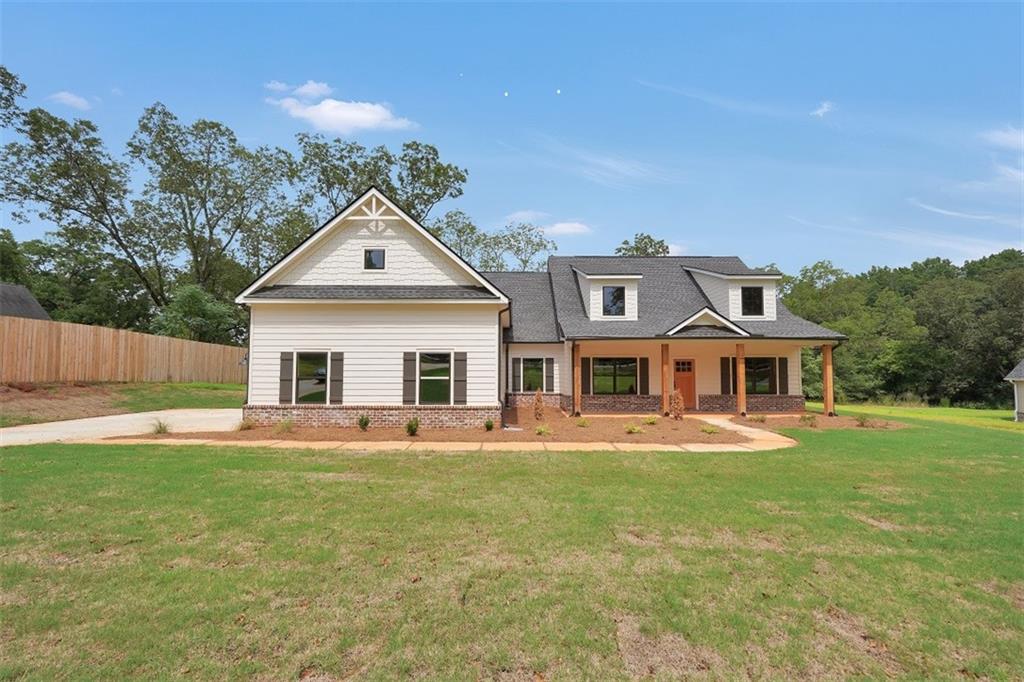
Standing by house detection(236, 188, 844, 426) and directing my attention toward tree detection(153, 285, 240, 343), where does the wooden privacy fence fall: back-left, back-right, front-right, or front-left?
front-left

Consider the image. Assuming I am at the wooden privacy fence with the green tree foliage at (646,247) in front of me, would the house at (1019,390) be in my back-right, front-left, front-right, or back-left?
front-right

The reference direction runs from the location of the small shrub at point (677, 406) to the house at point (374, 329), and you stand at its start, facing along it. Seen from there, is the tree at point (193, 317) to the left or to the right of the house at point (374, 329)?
right

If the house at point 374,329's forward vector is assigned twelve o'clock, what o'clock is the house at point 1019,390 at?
the house at point 1019,390 is roughly at 8 o'clock from the house at point 374,329.

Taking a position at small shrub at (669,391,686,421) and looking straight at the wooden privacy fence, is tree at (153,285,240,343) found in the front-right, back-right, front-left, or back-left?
front-right

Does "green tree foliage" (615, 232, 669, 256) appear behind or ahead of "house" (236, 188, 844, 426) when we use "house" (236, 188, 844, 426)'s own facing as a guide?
behind

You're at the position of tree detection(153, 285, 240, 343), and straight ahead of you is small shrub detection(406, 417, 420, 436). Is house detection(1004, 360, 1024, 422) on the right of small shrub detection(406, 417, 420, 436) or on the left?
left

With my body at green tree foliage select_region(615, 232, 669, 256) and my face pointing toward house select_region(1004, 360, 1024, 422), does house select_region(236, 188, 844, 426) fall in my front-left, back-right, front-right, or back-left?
front-right

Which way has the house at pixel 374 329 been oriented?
toward the camera

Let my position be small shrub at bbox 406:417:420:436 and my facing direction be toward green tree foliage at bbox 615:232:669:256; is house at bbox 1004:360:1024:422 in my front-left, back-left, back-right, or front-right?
front-right
